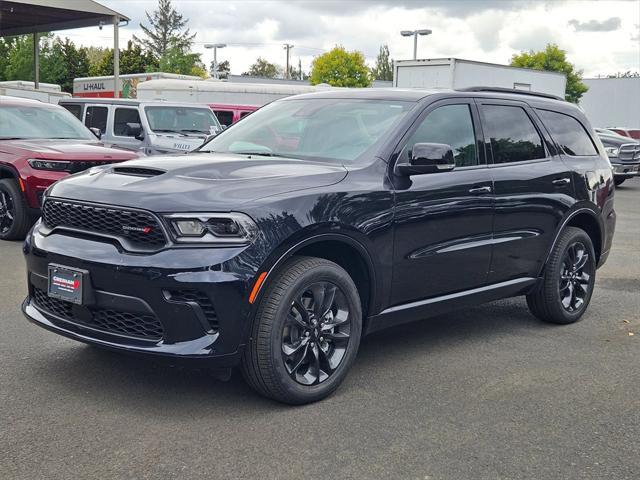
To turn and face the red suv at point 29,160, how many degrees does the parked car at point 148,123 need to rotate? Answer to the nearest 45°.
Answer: approximately 45° to its right

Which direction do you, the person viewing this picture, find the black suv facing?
facing the viewer and to the left of the viewer

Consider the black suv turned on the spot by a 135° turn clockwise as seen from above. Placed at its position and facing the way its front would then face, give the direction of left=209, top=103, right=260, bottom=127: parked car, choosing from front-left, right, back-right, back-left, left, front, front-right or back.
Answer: front

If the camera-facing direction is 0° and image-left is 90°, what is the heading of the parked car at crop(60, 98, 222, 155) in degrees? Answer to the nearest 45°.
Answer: approximately 315°

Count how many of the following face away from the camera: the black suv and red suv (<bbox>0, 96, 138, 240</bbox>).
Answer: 0

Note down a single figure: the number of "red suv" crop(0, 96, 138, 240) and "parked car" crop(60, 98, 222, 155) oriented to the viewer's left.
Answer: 0

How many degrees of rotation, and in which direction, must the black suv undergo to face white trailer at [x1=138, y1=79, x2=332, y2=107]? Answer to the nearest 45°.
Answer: approximately 135° to its right

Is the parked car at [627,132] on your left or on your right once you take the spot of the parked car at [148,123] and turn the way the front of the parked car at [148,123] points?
on your left

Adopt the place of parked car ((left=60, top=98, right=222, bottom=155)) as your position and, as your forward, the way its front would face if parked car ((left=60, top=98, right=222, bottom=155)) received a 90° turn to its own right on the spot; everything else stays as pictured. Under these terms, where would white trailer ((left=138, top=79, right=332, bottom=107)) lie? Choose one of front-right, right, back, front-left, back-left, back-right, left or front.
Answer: back-right

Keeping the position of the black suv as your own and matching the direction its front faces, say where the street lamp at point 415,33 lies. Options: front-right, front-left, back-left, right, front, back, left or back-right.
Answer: back-right

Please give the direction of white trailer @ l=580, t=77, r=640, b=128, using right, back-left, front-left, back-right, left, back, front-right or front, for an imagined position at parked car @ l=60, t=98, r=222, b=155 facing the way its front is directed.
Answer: left

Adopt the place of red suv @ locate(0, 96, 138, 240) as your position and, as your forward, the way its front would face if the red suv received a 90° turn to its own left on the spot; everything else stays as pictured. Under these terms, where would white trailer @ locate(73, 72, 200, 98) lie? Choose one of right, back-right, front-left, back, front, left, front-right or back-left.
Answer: front-left

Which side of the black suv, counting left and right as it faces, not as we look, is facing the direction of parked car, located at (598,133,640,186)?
back
